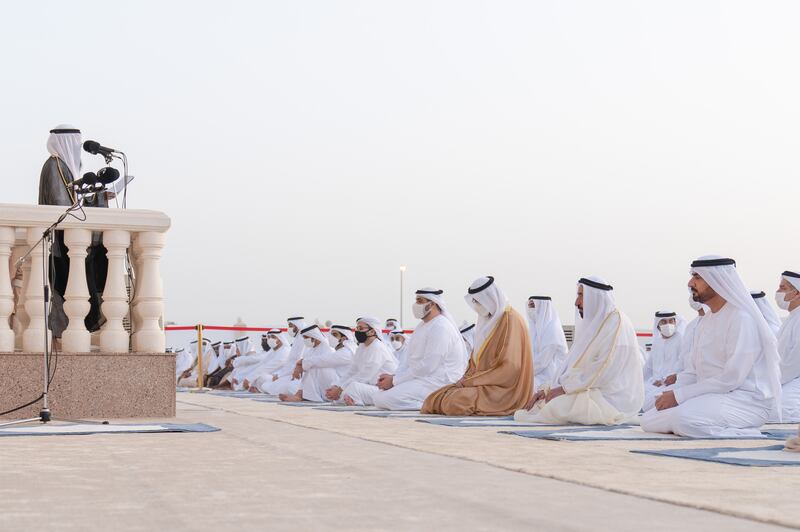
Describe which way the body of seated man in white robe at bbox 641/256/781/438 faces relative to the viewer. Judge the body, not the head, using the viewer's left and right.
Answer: facing to the left of the viewer

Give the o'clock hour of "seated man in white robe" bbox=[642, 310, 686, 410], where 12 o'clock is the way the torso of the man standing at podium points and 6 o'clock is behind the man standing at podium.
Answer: The seated man in white robe is roughly at 11 o'clock from the man standing at podium.

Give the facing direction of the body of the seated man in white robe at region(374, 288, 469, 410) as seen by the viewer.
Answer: to the viewer's left

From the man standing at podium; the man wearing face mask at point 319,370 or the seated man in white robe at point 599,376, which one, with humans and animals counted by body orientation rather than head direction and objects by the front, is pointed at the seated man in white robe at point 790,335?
the man standing at podium

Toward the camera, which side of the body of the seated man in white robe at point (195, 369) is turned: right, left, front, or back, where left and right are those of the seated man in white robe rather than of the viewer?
left

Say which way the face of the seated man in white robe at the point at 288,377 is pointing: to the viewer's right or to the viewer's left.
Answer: to the viewer's left

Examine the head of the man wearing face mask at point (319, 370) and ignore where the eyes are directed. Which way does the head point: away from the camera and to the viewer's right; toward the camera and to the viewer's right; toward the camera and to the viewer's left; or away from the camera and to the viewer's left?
toward the camera and to the viewer's left

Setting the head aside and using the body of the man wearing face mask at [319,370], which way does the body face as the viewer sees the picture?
to the viewer's left

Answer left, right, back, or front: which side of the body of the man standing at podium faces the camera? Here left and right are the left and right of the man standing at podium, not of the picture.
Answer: right

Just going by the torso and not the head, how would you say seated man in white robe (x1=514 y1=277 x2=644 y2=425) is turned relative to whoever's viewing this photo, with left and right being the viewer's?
facing to the left of the viewer

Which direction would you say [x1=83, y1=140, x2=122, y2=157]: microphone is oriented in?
to the viewer's left

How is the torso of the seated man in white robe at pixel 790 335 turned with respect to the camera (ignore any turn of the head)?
to the viewer's left

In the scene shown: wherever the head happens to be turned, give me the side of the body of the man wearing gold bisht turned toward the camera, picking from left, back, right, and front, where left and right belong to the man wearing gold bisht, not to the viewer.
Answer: left
